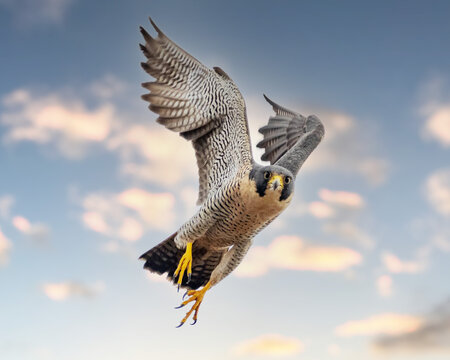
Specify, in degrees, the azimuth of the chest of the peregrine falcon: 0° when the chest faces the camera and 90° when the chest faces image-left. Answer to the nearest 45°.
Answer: approximately 315°
